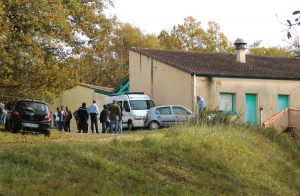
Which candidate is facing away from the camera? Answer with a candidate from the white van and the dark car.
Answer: the dark car

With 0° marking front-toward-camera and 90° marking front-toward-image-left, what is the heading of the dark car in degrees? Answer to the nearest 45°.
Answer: approximately 180°

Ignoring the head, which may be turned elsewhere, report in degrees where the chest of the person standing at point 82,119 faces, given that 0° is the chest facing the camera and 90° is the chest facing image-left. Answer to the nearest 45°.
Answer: approximately 180°

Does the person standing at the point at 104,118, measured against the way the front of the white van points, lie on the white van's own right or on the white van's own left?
on the white van's own right

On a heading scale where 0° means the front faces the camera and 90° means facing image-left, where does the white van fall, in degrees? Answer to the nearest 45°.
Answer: approximately 315°

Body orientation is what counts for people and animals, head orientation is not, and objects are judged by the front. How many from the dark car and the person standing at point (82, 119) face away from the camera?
2

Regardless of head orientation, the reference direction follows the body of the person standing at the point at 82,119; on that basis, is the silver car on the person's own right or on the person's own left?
on the person's own right

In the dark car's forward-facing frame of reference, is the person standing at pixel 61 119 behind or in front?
in front

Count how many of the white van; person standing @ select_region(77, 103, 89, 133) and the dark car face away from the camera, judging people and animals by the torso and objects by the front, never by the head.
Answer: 2

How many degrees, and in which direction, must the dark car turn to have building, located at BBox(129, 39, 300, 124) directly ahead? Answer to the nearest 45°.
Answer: approximately 45° to its right
